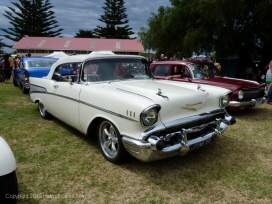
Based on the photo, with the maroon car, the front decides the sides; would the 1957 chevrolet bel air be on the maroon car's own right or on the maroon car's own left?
on the maroon car's own right

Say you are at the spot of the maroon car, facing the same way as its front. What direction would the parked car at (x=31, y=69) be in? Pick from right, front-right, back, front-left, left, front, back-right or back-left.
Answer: back-right

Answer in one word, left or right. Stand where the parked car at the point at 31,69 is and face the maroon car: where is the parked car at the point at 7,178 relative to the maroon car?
right

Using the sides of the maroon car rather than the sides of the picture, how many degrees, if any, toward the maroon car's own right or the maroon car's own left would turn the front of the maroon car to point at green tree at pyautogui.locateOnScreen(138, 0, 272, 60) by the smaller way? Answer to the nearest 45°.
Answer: approximately 135° to the maroon car's own left

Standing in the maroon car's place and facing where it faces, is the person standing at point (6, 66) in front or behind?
behind

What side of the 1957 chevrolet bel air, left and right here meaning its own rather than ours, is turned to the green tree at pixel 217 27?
left

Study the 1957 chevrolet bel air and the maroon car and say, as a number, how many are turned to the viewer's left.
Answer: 0

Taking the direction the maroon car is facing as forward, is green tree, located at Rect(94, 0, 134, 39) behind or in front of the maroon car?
behind

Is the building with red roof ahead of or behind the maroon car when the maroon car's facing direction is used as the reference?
behind

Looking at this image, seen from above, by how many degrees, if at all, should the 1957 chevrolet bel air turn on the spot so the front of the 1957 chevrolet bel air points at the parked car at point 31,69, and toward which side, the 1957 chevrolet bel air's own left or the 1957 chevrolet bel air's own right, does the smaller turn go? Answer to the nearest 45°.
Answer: approximately 180°
